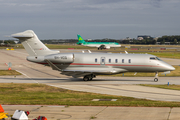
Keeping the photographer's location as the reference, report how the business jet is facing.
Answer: facing to the right of the viewer
